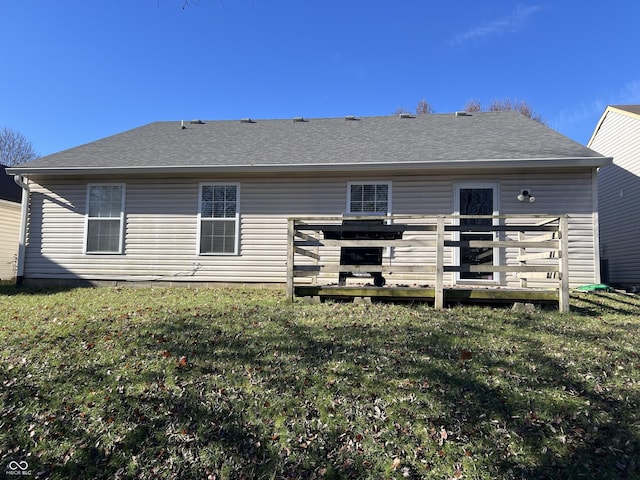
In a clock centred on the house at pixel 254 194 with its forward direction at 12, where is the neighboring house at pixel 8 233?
The neighboring house is roughly at 10 o'clock from the house.

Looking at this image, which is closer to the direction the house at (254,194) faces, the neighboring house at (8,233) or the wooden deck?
the neighboring house

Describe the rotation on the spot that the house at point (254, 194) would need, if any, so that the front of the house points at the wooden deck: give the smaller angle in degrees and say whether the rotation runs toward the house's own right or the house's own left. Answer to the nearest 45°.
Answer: approximately 135° to the house's own right

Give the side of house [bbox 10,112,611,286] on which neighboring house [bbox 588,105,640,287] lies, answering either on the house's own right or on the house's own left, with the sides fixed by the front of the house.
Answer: on the house's own right

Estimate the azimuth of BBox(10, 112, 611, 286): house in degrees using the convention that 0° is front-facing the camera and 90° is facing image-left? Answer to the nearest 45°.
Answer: approximately 180°

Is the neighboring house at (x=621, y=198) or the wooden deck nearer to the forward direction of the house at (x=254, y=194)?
the neighboring house
